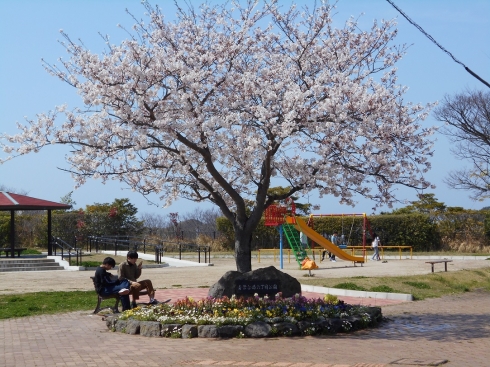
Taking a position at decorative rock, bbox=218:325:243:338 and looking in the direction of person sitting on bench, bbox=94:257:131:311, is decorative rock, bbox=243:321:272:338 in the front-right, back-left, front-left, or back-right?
back-right

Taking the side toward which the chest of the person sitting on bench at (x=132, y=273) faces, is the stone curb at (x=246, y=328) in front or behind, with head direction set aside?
in front

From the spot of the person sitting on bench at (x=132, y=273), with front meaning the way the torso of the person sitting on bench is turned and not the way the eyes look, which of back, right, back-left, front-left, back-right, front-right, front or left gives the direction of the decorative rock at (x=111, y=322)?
front-right

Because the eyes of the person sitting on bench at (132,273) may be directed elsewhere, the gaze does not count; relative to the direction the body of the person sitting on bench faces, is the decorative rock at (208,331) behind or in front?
in front

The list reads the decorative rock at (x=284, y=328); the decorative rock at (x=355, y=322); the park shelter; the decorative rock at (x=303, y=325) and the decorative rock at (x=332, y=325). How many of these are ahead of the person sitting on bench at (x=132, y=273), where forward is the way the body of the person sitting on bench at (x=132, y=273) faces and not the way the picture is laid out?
4

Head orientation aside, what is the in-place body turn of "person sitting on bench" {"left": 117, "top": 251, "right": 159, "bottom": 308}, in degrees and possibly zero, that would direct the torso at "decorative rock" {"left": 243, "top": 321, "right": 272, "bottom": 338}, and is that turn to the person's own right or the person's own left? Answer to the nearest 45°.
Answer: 0° — they already face it

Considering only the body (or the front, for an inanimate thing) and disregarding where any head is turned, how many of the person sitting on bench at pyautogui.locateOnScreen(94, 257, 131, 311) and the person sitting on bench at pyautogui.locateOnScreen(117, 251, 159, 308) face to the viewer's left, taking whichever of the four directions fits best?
0

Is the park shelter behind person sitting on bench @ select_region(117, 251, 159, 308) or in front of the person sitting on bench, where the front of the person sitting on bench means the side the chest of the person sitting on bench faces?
behind

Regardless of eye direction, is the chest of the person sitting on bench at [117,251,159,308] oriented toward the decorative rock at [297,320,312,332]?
yes

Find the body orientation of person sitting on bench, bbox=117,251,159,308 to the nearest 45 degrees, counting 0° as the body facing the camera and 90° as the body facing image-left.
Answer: approximately 315°

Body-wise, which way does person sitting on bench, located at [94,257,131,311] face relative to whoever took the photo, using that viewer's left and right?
facing to the right of the viewer

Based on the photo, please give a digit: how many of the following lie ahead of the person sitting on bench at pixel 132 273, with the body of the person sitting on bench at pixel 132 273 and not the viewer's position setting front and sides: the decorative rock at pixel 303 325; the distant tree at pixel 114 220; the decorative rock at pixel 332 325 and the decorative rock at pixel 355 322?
3
